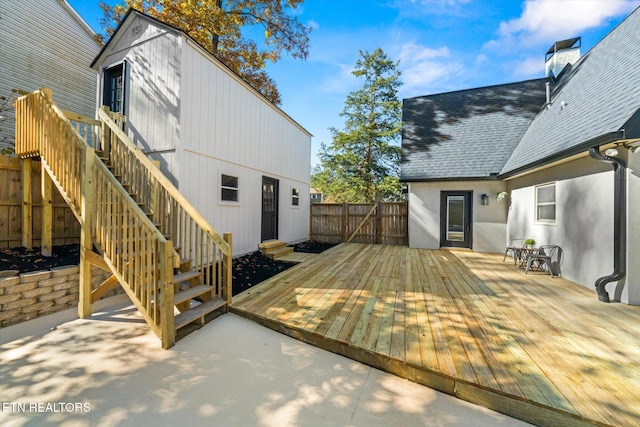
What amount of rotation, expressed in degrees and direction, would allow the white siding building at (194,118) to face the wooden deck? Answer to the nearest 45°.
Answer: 0° — it already faces it

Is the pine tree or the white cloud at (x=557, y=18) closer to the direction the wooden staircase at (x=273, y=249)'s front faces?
the white cloud

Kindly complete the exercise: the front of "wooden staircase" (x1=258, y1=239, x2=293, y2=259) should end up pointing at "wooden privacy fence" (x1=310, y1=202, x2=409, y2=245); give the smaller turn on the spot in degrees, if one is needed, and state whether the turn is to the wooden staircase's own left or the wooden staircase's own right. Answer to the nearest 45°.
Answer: approximately 90° to the wooden staircase's own left

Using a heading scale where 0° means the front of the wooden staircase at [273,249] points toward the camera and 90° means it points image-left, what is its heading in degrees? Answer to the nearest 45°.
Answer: approximately 315°

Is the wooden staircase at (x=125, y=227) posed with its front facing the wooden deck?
yes

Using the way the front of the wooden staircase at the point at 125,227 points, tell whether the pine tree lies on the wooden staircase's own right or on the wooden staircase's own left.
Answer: on the wooden staircase's own left
